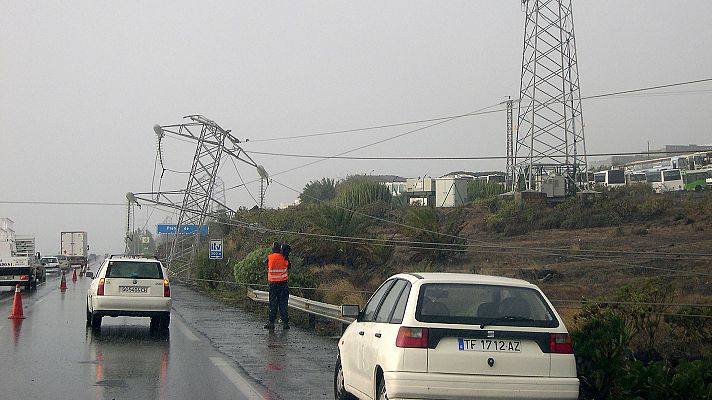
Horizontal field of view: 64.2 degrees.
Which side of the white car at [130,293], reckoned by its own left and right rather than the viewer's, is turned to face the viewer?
back

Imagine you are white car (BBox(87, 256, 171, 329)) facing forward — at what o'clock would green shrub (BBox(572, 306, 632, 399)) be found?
The green shrub is roughly at 5 o'clock from the white car.

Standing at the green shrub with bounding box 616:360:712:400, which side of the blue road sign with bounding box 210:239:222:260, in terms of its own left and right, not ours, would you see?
front

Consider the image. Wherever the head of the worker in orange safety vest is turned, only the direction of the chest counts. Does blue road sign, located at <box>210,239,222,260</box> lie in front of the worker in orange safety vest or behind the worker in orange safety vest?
in front

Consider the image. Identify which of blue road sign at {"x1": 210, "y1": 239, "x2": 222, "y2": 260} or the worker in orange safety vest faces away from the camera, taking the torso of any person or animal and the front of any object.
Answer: the worker in orange safety vest

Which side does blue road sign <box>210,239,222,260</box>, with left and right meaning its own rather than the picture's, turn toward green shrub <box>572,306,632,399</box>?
front

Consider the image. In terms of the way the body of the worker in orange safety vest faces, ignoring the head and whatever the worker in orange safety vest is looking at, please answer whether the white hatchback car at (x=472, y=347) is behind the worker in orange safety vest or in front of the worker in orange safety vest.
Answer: behind

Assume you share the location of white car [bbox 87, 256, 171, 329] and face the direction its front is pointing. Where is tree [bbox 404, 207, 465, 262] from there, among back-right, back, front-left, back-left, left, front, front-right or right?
front-right

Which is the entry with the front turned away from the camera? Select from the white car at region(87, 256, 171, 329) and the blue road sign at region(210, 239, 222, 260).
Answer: the white car

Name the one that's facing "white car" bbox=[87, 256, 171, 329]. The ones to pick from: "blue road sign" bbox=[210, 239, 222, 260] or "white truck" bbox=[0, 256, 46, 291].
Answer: the blue road sign

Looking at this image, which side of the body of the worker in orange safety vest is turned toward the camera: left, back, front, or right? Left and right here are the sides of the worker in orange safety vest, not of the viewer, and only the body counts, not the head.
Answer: back

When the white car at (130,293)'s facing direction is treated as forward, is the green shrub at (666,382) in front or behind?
behind
